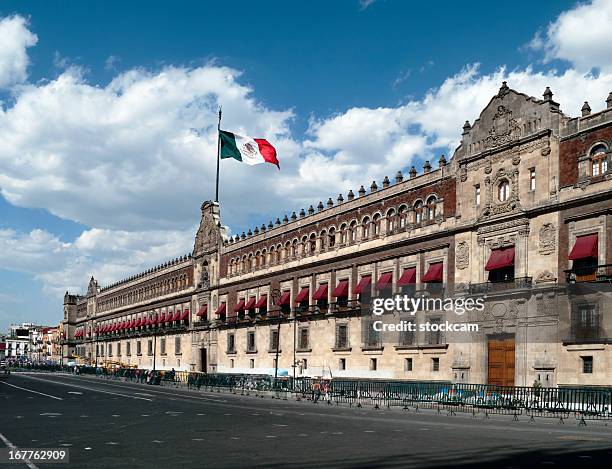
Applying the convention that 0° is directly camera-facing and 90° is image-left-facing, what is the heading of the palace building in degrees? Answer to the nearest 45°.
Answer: approximately 45°
